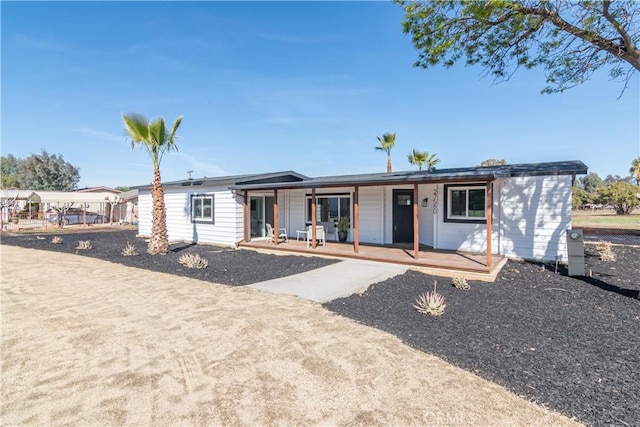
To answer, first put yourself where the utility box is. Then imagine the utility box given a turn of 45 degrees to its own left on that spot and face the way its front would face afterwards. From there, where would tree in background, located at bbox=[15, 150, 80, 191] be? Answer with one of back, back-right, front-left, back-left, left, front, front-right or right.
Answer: back-right

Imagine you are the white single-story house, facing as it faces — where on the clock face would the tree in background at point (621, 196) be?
The tree in background is roughly at 6 o'clock from the white single-story house.

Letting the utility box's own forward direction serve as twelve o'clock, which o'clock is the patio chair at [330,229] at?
The patio chair is roughly at 3 o'clock from the utility box.

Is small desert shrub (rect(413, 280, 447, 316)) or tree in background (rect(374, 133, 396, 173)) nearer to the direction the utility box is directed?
the small desert shrub

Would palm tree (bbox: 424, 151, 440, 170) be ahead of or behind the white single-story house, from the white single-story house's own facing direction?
behind

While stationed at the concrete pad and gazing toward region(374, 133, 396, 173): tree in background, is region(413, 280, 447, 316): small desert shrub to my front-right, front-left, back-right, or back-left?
back-right

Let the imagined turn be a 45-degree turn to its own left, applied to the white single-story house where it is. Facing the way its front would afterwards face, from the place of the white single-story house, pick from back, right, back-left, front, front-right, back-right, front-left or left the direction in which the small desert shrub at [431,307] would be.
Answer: front

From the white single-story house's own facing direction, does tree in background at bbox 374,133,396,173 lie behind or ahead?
behind

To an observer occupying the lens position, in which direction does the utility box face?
facing the viewer

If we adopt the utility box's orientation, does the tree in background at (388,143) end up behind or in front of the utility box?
behind

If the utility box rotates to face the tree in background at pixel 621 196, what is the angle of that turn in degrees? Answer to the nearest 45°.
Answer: approximately 180°

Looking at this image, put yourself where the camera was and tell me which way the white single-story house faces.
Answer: facing the viewer and to the left of the viewer

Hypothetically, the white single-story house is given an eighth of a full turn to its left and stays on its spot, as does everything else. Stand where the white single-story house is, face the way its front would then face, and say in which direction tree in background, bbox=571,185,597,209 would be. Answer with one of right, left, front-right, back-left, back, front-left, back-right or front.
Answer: back-left

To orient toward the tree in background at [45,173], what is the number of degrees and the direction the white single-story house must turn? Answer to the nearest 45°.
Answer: approximately 90° to its right

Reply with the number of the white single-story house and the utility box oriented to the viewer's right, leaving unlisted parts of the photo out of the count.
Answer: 0
